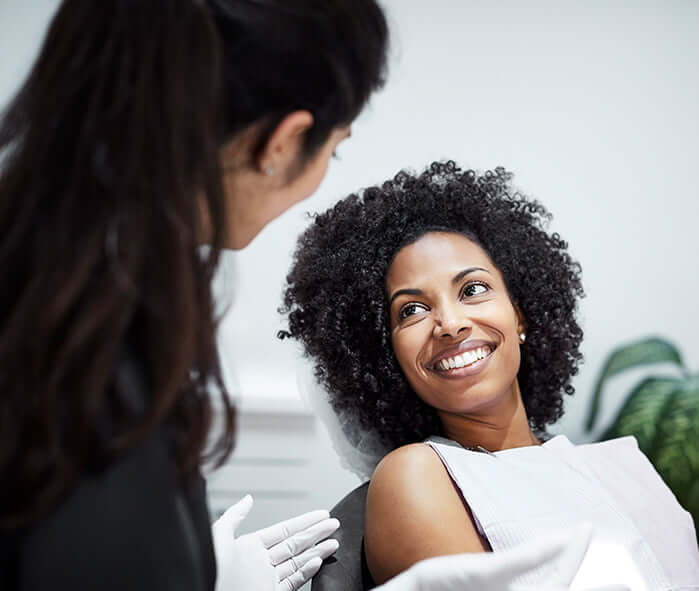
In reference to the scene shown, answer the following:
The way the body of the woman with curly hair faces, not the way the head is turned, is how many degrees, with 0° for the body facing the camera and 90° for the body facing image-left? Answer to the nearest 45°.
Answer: approximately 315°
